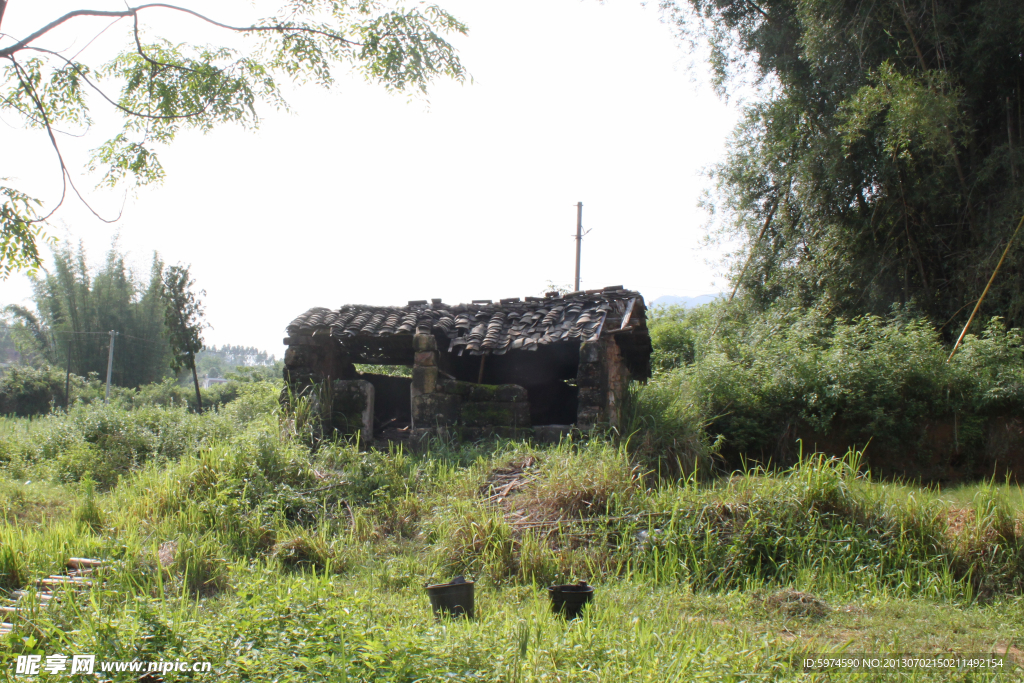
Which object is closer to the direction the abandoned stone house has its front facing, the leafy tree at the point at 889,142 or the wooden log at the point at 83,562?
the wooden log

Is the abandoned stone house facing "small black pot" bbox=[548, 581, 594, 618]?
yes

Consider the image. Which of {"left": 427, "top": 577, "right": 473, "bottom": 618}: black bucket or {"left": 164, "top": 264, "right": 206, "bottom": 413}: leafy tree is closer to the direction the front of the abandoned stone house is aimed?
the black bucket

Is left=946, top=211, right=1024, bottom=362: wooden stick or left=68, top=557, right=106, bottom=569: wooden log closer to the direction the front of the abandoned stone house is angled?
the wooden log

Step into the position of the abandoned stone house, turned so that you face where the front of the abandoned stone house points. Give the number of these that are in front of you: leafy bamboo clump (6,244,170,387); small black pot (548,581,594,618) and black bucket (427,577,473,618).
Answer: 2

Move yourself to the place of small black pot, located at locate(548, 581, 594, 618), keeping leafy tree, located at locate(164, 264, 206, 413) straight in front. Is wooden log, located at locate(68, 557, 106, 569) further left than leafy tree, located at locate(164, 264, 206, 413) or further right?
left

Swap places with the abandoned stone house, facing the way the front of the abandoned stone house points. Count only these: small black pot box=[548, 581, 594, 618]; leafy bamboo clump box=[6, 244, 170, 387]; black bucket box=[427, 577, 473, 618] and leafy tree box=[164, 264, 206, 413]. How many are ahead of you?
2

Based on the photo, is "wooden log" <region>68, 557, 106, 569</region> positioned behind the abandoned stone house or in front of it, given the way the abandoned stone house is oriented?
in front

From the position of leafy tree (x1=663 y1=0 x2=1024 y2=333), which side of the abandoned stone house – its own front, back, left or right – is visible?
left

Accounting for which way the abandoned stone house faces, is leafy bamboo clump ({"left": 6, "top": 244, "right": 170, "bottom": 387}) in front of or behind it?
behind

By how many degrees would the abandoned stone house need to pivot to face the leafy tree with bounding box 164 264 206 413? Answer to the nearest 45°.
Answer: approximately 135° to its right

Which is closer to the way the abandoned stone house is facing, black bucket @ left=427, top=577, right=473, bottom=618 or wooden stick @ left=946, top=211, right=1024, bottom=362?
the black bucket

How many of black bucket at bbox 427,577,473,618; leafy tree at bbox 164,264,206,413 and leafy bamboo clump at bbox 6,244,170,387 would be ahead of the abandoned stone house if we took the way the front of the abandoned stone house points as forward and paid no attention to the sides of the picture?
1
